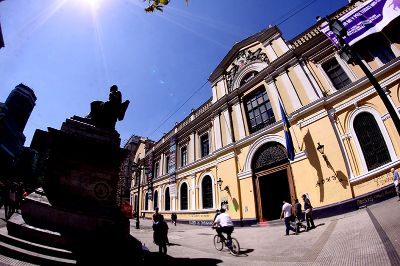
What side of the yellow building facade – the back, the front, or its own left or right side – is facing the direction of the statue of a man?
front

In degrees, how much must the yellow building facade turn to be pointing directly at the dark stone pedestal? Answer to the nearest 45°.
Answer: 0° — it already faces it

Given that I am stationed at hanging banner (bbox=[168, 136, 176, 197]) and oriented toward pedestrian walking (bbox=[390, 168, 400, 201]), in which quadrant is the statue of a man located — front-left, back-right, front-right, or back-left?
front-right

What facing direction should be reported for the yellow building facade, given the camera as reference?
facing the viewer and to the left of the viewer
